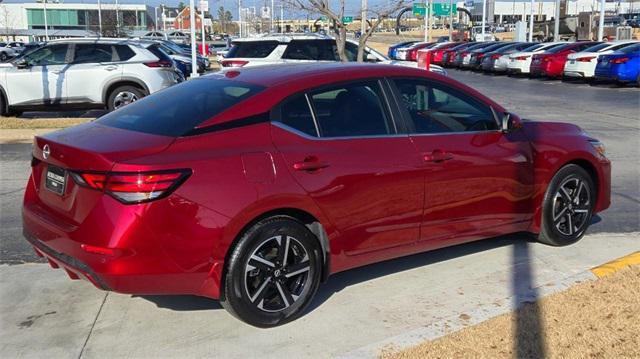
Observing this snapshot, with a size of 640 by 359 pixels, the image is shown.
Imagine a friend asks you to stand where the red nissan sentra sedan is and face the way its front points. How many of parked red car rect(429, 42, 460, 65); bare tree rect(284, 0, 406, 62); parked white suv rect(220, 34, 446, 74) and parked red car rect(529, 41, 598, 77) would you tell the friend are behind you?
0

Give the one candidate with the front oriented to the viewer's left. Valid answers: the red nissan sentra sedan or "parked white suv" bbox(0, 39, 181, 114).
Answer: the parked white suv

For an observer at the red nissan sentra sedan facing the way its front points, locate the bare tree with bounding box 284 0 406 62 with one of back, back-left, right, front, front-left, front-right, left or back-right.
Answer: front-left

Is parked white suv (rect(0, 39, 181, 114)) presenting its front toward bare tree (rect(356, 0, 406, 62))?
no

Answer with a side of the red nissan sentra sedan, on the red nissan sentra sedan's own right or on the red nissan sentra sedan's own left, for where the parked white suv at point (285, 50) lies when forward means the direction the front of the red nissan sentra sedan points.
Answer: on the red nissan sentra sedan's own left

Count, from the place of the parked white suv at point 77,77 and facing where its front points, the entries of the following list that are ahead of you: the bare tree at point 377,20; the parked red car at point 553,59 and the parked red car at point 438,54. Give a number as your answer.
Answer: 0

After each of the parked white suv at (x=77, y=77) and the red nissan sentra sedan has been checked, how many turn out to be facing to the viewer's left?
1

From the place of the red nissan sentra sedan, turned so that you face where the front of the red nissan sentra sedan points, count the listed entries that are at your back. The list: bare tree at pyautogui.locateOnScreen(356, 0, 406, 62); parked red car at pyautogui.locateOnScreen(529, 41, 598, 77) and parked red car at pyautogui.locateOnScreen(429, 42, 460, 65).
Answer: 0

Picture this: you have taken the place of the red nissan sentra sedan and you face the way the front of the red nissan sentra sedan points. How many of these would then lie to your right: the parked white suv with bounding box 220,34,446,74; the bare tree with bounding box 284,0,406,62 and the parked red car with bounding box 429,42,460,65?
0

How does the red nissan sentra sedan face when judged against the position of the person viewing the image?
facing away from the viewer and to the right of the viewer

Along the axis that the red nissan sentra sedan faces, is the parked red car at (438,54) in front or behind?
in front

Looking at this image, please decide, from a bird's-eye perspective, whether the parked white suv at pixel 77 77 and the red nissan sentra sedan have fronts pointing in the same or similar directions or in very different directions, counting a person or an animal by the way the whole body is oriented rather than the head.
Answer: very different directions

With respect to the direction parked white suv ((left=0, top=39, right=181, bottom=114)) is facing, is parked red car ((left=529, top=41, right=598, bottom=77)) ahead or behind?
behind

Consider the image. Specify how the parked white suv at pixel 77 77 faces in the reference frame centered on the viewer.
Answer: facing to the left of the viewer

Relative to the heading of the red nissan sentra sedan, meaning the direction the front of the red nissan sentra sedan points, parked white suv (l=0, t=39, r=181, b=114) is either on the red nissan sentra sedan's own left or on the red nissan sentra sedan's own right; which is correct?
on the red nissan sentra sedan's own left

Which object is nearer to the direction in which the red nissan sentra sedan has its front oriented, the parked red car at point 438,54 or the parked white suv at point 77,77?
the parked red car

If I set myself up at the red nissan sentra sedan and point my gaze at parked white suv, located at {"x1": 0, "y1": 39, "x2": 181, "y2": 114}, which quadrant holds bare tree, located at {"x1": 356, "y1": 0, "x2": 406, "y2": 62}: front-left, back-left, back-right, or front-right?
front-right
